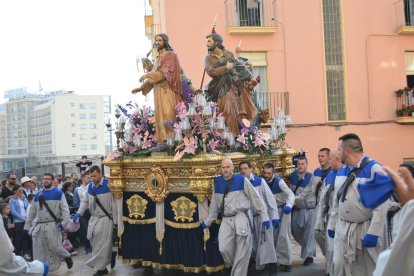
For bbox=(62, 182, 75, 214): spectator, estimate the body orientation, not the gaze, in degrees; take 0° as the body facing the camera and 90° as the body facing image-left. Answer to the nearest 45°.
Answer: approximately 315°

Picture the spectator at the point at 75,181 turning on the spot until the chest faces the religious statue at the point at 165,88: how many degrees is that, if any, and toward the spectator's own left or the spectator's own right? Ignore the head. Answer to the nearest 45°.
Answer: approximately 45° to the spectator's own left

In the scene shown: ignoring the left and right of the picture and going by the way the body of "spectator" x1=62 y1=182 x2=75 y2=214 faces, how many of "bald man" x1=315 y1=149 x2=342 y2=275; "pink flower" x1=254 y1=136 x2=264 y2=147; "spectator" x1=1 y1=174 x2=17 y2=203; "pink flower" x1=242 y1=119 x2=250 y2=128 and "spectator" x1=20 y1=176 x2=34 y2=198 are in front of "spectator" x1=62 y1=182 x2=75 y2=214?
3

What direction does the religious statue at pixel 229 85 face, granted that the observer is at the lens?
facing the viewer and to the left of the viewer

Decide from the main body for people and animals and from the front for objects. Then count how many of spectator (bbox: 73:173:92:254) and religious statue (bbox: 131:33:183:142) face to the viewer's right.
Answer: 1

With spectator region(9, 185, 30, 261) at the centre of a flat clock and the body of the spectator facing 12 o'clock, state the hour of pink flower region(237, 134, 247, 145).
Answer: The pink flower is roughly at 12 o'clock from the spectator.

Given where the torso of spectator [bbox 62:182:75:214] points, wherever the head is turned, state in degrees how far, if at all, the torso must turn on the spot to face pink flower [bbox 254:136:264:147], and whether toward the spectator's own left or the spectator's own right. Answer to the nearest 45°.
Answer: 0° — they already face it

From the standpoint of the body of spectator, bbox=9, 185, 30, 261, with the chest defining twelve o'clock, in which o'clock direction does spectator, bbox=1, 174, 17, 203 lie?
spectator, bbox=1, 174, 17, 203 is roughly at 7 o'clock from spectator, bbox=9, 185, 30, 261.

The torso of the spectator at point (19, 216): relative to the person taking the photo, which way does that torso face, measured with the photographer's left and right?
facing the viewer and to the right of the viewer
